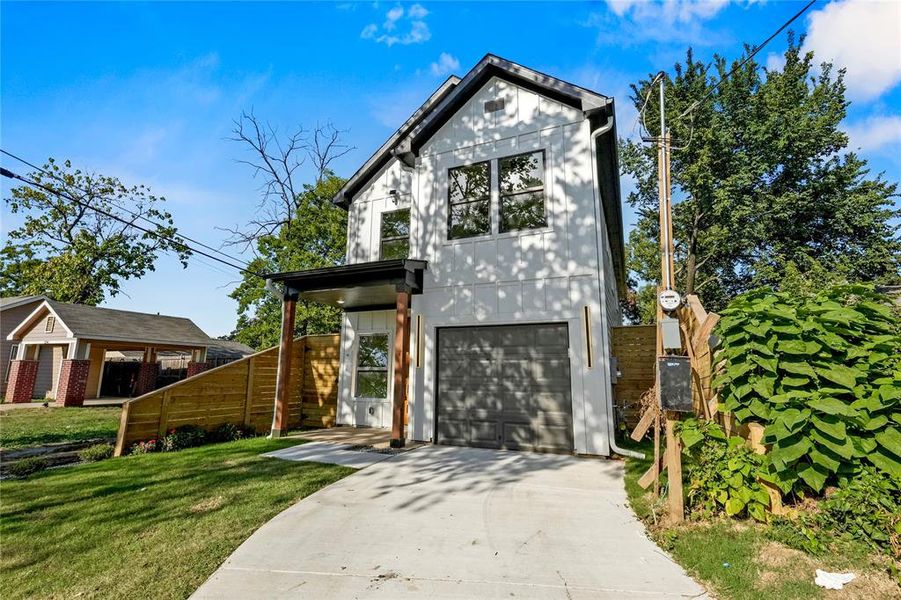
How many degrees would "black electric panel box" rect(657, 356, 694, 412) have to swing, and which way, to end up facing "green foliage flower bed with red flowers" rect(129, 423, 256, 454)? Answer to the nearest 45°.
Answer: approximately 90° to its right

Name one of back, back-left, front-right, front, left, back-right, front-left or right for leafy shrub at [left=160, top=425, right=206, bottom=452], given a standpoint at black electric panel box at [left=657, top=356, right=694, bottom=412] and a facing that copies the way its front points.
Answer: right

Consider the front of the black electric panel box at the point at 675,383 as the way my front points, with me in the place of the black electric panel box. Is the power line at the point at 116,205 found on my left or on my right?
on my right

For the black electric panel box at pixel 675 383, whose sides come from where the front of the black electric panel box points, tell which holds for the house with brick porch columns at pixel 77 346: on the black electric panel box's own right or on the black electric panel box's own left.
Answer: on the black electric panel box's own right

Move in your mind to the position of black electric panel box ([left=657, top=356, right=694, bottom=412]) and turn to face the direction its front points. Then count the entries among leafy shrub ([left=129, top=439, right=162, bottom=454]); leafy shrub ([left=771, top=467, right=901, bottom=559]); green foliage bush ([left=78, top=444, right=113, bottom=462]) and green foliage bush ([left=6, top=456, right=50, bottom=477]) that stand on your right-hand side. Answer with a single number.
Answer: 3

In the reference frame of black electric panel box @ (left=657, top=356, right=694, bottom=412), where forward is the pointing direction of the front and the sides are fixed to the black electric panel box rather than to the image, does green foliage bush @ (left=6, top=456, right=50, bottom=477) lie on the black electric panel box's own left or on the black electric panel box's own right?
on the black electric panel box's own right

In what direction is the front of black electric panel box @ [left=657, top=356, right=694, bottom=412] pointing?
toward the camera

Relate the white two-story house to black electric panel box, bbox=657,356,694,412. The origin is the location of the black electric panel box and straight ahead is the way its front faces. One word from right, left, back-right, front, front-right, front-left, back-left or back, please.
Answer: back-right

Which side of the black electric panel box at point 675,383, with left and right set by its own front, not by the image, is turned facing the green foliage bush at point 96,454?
right

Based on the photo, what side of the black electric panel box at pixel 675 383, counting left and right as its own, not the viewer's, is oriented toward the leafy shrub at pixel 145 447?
right

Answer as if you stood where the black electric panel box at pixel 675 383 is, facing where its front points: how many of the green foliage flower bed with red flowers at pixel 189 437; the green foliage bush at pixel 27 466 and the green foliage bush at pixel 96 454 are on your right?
3
